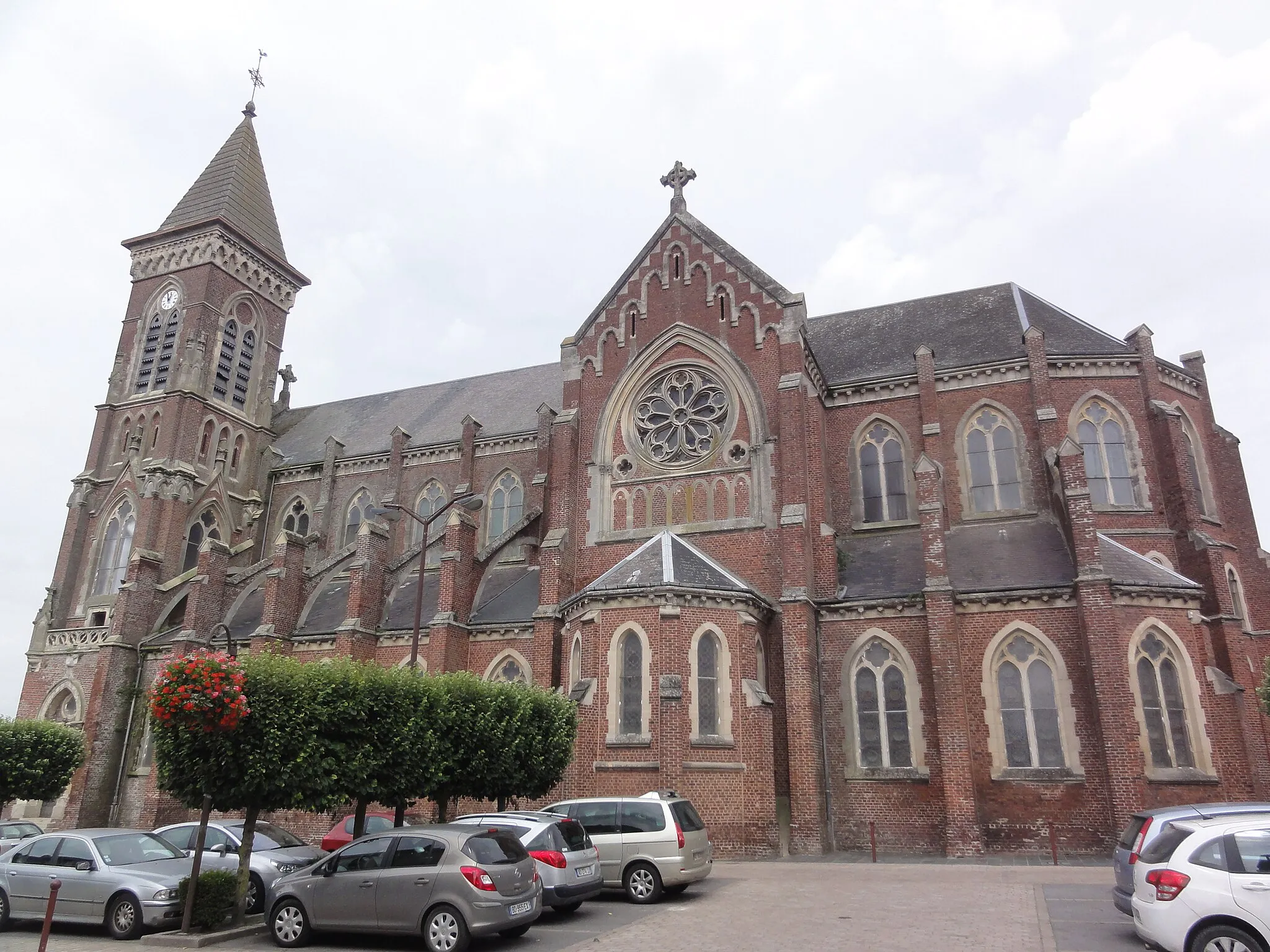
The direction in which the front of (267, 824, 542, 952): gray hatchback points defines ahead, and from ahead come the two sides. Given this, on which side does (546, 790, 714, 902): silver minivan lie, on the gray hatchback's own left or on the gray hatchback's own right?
on the gray hatchback's own right

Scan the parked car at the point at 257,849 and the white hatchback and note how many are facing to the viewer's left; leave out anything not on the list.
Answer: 0

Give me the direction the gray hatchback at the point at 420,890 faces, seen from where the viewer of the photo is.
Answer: facing away from the viewer and to the left of the viewer

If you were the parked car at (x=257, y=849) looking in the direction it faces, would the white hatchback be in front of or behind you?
in front

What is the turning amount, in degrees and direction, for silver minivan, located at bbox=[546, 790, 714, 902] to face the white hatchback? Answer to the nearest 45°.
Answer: approximately 180°

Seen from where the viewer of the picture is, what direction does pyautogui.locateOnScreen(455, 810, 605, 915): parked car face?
facing away from the viewer and to the left of the viewer

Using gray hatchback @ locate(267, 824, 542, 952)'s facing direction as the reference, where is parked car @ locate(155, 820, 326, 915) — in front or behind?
in front

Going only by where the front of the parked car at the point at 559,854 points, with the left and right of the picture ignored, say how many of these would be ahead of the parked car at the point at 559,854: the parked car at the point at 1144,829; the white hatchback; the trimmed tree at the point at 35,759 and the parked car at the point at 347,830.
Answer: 2

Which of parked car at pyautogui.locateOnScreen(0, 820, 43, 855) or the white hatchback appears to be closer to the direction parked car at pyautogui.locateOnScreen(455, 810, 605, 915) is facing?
the parked car

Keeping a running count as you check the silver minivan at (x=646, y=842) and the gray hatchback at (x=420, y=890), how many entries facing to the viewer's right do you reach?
0

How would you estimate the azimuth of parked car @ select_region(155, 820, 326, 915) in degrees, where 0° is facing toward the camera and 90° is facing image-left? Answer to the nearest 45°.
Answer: approximately 315°

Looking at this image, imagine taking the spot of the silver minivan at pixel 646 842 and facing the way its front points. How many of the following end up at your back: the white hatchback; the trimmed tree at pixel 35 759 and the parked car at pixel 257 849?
1

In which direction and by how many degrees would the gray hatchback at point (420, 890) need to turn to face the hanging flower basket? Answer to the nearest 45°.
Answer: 0° — it already faces it

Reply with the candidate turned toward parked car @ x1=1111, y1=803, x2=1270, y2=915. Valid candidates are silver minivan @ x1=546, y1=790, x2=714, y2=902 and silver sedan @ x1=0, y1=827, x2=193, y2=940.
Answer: the silver sedan

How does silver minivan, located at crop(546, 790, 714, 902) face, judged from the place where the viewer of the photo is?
facing away from the viewer and to the left of the viewer
